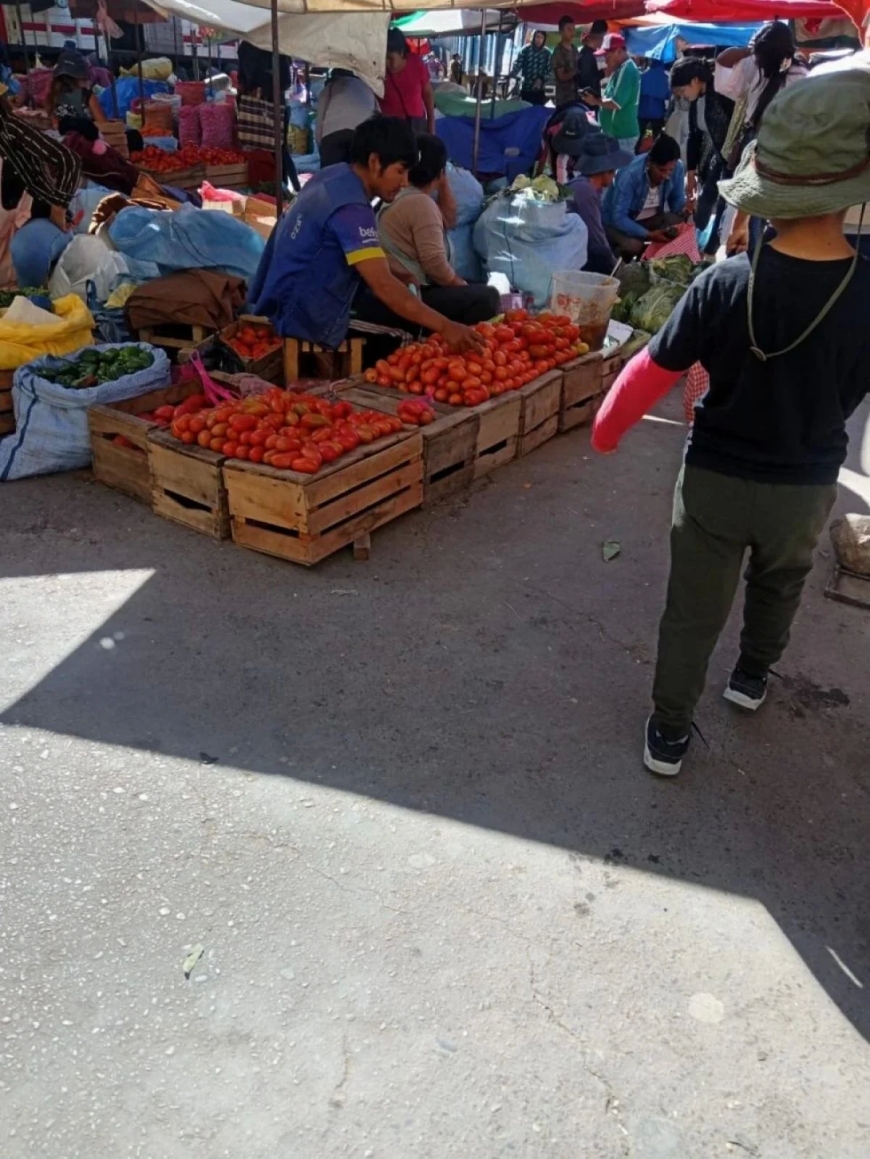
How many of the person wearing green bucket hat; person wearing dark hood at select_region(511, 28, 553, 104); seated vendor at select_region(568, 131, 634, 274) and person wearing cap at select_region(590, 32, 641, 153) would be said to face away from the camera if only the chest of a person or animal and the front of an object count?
1

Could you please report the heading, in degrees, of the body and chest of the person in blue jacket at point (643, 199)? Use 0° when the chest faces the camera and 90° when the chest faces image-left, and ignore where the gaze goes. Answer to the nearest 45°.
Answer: approximately 315°

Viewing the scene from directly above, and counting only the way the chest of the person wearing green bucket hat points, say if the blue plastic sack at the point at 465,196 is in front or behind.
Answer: in front

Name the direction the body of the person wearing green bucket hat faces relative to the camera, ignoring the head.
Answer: away from the camera

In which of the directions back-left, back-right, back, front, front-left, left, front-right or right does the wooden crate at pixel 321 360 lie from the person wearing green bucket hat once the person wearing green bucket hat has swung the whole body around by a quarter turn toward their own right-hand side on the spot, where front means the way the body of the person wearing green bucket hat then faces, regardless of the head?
back-left

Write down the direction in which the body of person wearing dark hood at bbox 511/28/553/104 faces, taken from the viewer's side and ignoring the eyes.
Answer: toward the camera

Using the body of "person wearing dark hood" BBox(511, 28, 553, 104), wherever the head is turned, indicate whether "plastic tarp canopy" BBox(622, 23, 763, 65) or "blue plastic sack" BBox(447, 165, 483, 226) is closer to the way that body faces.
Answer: the blue plastic sack

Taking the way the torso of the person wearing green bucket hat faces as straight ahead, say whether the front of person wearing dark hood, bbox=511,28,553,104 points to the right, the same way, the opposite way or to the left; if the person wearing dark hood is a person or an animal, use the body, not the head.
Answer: the opposite way

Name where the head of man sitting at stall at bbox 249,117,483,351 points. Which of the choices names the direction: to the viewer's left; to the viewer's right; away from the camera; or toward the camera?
to the viewer's right

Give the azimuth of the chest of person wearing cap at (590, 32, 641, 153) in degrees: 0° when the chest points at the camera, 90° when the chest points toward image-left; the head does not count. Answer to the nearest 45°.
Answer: approximately 90°

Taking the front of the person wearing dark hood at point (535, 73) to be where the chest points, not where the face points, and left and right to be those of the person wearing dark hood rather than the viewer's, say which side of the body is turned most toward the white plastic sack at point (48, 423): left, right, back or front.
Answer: front

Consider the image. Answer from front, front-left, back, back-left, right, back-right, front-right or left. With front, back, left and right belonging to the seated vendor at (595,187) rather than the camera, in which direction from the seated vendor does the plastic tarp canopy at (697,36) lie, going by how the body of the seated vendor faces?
left

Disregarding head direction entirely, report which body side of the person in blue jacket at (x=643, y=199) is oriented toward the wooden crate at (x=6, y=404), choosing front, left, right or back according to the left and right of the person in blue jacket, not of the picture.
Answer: right

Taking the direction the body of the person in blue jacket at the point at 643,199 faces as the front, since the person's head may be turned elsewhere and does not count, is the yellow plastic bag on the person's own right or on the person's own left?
on the person's own right
